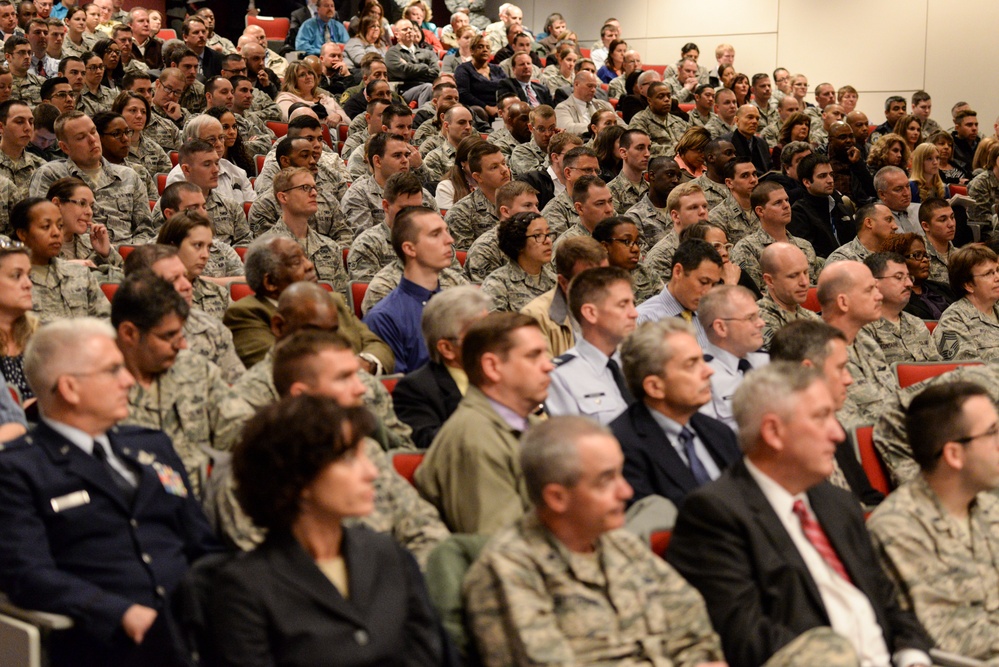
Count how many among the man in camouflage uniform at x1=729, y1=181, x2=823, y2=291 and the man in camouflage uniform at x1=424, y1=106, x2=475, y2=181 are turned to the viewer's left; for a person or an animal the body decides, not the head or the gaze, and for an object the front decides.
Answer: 0

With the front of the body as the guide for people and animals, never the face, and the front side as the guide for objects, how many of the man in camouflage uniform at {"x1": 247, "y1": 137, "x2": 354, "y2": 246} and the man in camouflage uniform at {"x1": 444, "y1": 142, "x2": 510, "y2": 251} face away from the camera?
0

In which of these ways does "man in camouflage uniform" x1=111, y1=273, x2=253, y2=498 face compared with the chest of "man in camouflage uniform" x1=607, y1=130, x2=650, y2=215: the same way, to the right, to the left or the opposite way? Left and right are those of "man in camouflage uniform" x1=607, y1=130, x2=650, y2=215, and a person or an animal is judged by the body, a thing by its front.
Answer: the same way

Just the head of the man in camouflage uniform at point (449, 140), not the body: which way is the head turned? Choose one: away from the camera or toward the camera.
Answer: toward the camera

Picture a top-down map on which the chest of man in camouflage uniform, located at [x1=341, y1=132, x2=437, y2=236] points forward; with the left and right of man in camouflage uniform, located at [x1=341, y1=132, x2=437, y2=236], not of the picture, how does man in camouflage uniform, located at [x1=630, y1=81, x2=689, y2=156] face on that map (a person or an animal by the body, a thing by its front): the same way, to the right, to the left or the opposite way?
the same way

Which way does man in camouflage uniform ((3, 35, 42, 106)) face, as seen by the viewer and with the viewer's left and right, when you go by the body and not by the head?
facing the viewer and to the right of the viewer

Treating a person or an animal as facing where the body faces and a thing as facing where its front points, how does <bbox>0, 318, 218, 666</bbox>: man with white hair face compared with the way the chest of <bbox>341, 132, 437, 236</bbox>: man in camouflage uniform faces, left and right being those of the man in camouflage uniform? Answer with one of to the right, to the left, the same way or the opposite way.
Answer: the same way

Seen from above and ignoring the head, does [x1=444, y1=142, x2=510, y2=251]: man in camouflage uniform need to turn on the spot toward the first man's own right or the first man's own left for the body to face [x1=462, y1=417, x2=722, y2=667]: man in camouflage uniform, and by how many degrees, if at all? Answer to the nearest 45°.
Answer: approximately 45° to the first man's own right

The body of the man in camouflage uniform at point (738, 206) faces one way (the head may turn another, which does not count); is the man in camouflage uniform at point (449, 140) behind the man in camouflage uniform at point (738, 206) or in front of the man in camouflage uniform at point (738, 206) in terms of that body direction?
behind

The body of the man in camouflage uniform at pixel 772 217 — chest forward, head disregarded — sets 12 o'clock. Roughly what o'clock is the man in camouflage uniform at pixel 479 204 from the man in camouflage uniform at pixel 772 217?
the man in camouflage uniform at pixel 479 204 is roughly at 4 o'clock from the man in camouflage uniform at pixel 772 217.

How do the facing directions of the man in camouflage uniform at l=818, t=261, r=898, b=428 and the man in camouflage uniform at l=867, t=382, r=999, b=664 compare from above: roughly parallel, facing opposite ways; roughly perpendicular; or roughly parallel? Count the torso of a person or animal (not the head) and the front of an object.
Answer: roughly parallel
